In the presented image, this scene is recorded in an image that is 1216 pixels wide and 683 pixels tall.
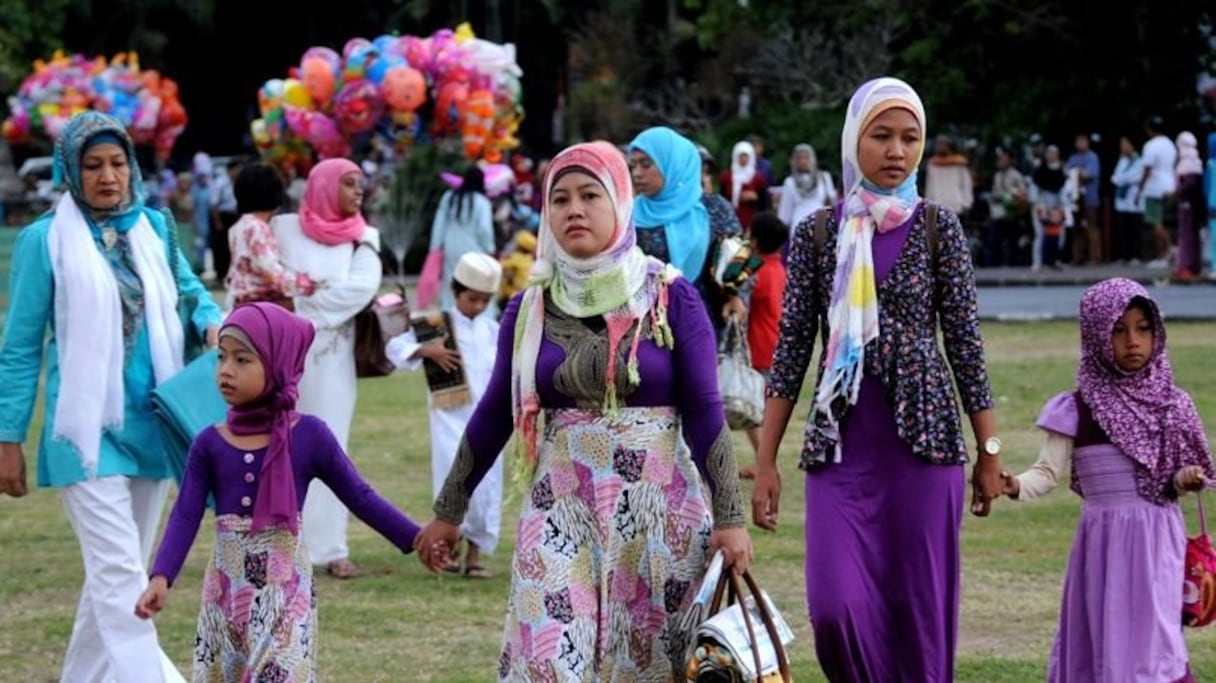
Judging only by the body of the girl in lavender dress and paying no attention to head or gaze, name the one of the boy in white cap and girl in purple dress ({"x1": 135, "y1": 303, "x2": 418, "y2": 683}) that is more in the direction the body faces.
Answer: the girl in purple dress

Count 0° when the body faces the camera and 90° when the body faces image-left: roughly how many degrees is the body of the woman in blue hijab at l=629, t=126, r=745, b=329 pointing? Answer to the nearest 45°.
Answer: approximately 45°

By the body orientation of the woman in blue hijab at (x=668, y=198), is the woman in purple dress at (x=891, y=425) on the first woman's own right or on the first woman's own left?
on the first woman's own left

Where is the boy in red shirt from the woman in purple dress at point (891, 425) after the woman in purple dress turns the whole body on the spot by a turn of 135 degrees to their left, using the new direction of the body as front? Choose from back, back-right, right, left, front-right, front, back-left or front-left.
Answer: front-left

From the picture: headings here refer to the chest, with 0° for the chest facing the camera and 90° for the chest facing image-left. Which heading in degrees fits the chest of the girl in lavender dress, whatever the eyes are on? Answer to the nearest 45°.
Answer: approximately 0°

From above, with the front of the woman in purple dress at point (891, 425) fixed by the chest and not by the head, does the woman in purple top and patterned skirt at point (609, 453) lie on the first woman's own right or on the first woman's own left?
on the first woman's own right

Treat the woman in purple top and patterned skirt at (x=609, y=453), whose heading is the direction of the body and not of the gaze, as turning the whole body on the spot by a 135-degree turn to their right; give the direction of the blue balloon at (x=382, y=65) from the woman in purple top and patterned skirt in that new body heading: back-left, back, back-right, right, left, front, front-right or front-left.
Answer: front-right

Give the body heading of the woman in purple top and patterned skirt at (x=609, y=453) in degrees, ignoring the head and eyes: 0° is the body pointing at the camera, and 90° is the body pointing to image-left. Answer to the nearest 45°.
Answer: approximately 0°
